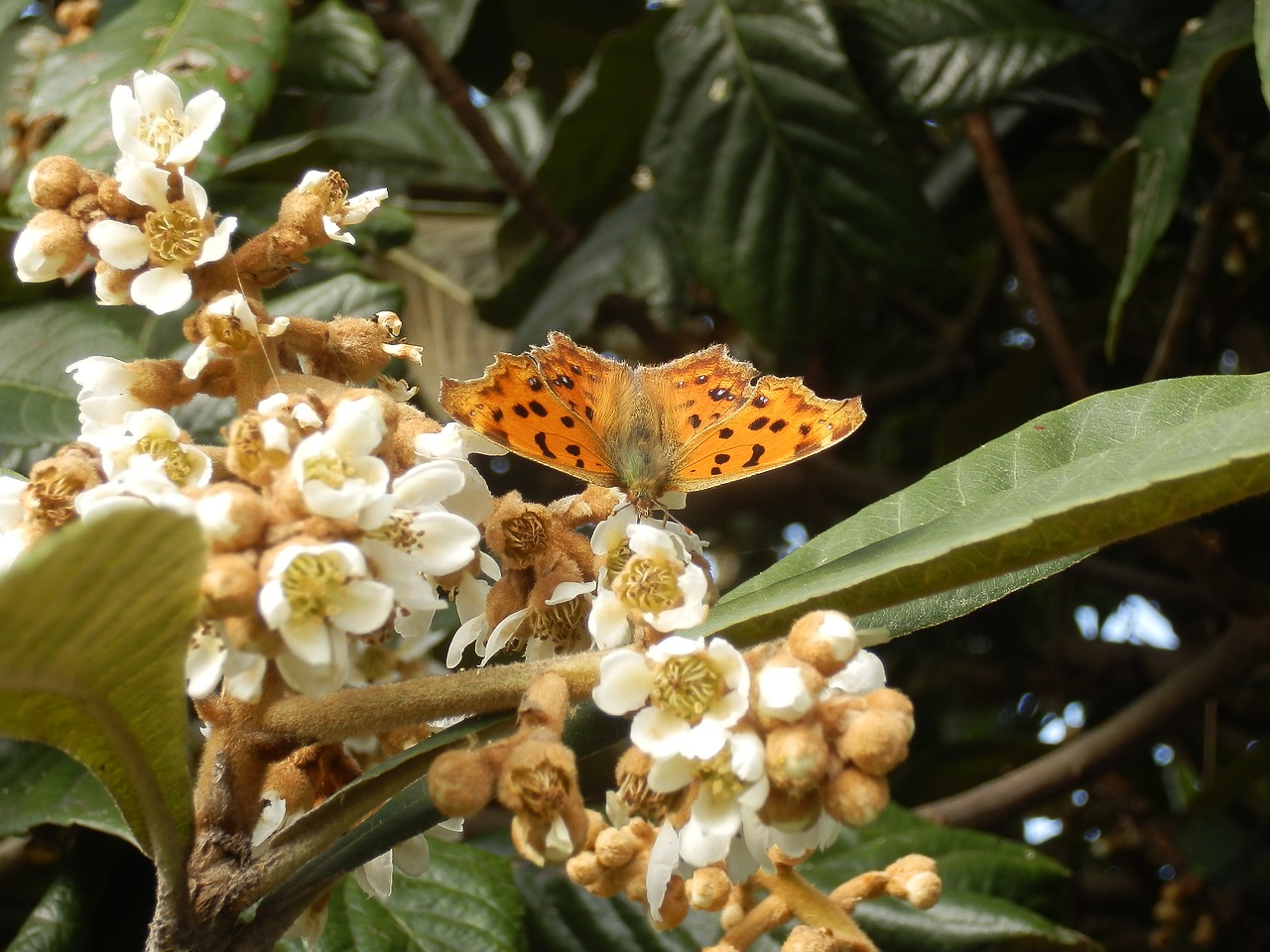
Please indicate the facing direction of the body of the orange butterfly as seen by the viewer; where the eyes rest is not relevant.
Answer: toward the camera

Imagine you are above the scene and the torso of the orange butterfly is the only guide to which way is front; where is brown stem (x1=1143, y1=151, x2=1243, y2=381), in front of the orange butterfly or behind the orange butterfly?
behind

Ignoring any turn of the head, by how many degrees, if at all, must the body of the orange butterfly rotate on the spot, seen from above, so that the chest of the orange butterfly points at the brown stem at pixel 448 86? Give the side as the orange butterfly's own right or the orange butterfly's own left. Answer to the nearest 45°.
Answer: approximately 180°

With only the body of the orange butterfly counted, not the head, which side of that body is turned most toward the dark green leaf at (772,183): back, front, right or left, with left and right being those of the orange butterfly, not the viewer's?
back

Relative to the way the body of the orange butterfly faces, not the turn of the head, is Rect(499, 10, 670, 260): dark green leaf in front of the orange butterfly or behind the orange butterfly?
behind
